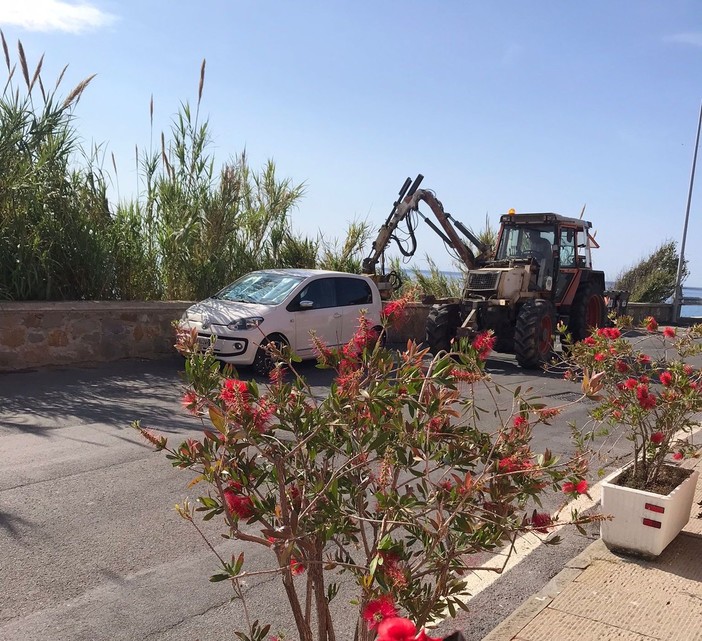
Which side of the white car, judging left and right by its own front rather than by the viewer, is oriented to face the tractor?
back

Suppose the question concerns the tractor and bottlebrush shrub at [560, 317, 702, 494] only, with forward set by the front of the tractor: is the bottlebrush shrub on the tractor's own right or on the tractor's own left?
on the tractor's own left

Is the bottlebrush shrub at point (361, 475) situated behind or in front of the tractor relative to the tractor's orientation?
in front

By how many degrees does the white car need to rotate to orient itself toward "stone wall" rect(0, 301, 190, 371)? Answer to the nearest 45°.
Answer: approximately 45° to its right

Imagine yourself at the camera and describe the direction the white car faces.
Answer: facing the viewer and to the left of the viewer

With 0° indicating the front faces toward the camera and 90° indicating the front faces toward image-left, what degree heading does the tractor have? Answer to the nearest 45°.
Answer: approximately 45°

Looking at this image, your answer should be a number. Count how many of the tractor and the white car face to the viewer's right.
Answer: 0

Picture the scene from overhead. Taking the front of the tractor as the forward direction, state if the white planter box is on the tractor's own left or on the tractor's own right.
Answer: on the tractor's own left

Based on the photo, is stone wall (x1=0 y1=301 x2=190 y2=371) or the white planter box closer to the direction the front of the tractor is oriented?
the stone wall

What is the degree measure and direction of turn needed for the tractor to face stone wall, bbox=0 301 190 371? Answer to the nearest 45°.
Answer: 0° — it already faces it

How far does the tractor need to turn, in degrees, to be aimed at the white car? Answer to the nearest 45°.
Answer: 0° — it already faces it
